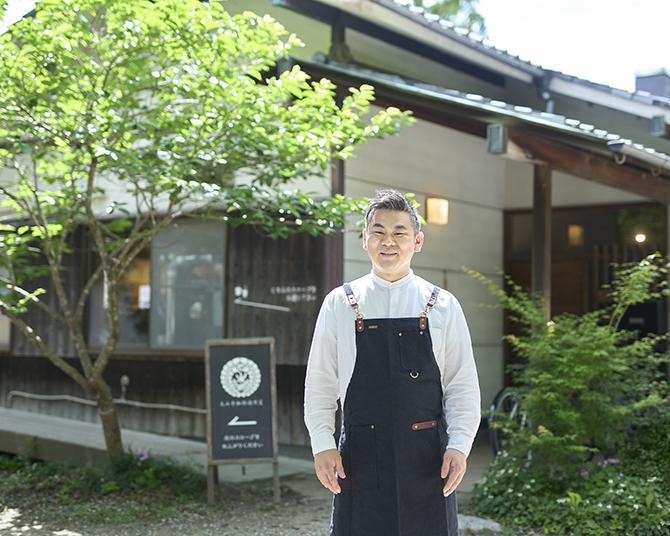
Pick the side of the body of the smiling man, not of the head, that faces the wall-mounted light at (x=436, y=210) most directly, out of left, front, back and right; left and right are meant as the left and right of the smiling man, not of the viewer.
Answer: back

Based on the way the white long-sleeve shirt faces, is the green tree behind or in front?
behind

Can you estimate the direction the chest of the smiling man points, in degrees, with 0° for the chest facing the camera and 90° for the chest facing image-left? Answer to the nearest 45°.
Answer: approximately 0°

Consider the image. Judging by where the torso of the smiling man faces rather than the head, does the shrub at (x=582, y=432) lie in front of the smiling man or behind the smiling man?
behind

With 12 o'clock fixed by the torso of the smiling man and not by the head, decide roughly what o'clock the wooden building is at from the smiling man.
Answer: The wooden building is roughly at 6 o'clock from the smiling man.
